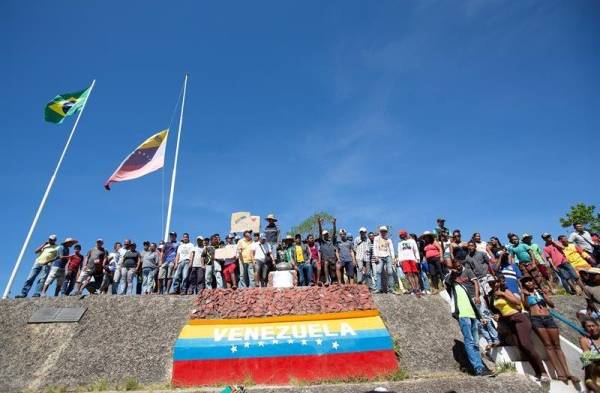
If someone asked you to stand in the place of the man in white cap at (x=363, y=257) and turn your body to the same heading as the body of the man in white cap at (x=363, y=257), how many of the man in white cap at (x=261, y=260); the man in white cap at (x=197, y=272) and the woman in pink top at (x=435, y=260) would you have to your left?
1

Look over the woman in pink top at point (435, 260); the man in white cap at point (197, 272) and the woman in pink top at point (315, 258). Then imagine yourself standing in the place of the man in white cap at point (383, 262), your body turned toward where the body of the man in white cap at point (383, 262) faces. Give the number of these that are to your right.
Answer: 2

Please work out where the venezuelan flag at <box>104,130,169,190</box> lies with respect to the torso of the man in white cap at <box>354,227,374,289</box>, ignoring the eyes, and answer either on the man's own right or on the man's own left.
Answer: on the man's own right

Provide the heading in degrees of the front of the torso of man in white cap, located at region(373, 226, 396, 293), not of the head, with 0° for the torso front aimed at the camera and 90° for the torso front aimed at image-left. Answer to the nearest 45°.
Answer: approximately 0°

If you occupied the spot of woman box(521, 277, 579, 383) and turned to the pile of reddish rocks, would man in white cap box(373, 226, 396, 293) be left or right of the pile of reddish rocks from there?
right

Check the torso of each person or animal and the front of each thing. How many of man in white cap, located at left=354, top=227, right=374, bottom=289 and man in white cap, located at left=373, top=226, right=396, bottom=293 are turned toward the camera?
2

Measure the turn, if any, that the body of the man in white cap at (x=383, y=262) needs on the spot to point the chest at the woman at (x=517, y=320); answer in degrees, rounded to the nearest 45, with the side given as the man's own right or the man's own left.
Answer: approximately 45° to the man's own left

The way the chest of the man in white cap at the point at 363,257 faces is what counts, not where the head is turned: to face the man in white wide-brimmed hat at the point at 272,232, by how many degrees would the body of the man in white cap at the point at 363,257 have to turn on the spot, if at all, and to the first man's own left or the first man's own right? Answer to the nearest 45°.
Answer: approximately 90° to the first man's own right

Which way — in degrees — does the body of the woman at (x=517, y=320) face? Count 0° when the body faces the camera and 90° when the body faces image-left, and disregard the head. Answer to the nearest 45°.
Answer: approximately 45°

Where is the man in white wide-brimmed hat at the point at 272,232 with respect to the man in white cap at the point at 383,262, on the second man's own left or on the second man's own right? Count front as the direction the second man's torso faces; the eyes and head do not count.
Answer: on the second man's own right
